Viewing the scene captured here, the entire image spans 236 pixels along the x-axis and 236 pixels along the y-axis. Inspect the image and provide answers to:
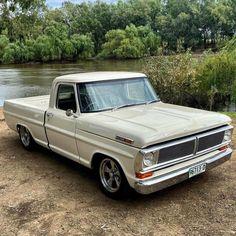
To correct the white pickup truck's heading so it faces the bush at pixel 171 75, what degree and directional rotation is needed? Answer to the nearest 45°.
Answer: approximately 135° to its left

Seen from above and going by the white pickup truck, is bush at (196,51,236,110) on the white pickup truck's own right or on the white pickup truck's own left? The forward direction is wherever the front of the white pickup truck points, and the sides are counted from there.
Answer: on the white pickup truck's own left

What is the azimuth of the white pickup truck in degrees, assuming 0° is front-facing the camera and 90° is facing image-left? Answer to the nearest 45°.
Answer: approximately 315°

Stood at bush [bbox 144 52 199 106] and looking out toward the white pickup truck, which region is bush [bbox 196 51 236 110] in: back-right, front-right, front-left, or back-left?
back-left

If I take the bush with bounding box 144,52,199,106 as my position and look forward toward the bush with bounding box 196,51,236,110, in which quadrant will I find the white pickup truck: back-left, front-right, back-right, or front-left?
back-right
